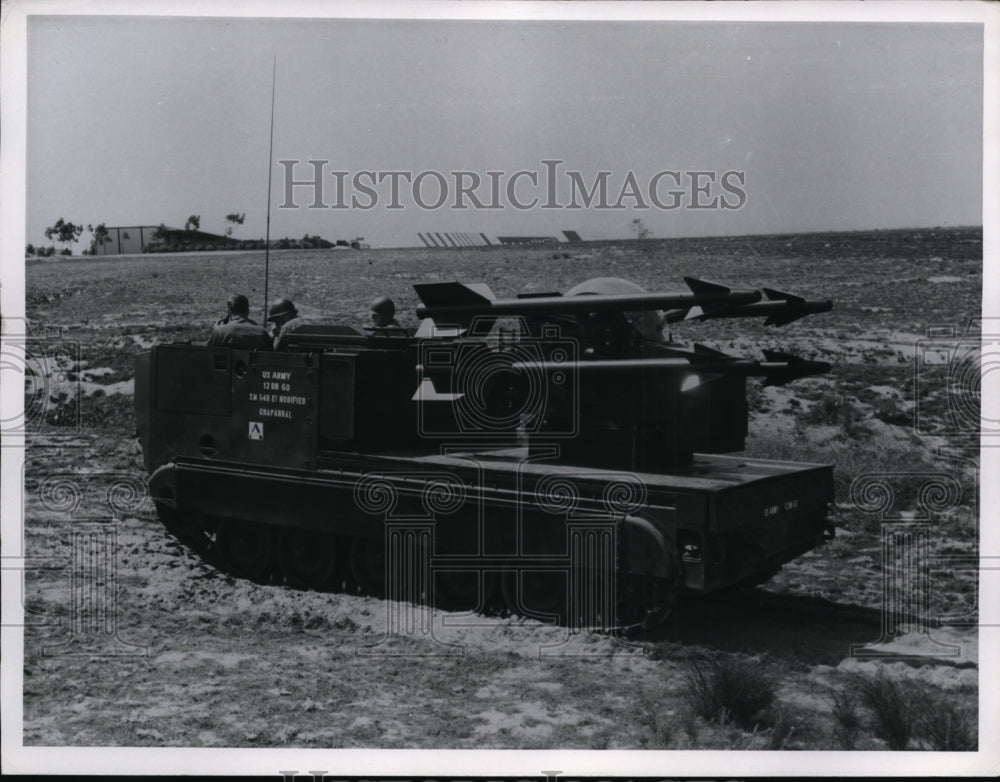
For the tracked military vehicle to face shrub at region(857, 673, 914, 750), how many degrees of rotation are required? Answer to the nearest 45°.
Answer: approximately 180°

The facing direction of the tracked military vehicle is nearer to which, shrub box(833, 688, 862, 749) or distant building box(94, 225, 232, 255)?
the distant building

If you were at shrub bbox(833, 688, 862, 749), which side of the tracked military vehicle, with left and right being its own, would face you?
back

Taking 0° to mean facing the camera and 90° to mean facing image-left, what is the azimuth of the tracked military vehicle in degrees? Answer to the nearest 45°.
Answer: approximately 135°

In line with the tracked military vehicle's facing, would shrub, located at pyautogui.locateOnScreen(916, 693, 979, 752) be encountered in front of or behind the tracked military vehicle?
behind
